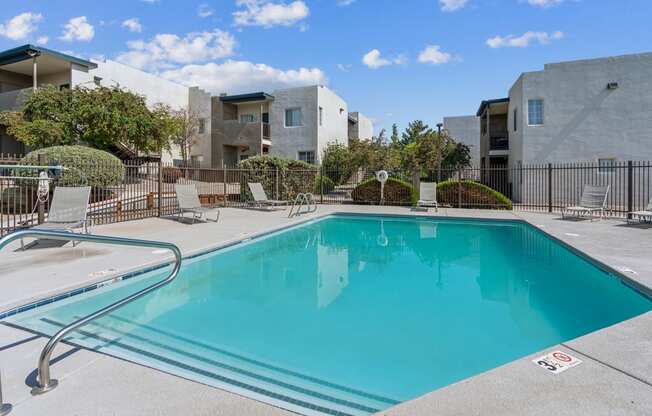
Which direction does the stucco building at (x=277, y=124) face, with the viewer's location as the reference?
facing the viewer and to the left of the viewer

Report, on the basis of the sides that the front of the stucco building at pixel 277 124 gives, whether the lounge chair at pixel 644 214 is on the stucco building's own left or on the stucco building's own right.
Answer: on the stucco building's own left

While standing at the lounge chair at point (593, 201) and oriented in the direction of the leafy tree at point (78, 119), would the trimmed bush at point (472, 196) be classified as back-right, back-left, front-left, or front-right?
front-right

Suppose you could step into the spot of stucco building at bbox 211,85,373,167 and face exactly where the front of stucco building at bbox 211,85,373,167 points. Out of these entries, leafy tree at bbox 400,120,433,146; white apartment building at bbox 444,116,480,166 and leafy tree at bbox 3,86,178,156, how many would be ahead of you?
1

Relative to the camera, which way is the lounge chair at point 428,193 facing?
toward the camera

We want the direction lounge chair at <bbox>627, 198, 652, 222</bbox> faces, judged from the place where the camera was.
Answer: facing to the left of the viewer

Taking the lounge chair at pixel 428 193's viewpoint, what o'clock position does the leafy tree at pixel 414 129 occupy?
The leafy tree is roughly at 6 o'clock from the lounge chair.

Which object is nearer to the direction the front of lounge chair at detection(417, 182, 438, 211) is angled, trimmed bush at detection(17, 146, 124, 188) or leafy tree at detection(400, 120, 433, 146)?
the trimmed bush

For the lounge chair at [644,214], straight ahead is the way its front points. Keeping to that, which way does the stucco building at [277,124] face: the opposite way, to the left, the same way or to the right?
to the left

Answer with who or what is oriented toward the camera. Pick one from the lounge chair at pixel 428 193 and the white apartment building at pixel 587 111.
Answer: the lounge chair

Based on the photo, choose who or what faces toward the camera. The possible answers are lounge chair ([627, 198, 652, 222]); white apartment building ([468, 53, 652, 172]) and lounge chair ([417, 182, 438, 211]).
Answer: lounge chair ([417, 182, 438, 211])

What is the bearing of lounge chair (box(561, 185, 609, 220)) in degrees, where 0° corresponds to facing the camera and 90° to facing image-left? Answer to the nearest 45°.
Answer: approximately 45°

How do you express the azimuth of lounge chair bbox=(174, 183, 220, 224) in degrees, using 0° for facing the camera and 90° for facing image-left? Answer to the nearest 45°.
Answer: approximately 315°
